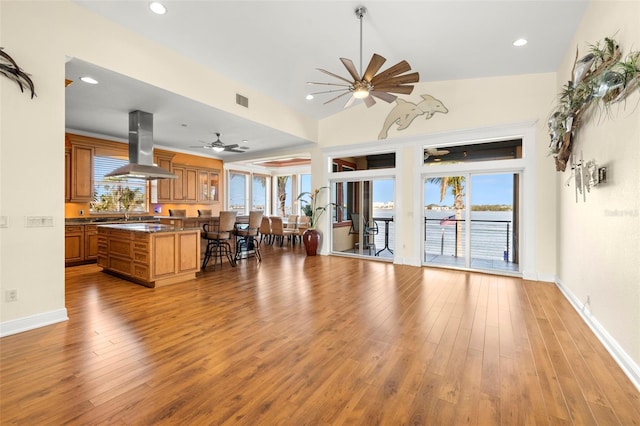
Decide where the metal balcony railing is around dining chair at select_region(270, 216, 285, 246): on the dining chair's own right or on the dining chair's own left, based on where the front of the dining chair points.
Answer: on the dining chair's own right

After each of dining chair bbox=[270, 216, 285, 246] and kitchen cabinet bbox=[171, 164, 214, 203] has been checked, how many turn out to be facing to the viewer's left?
0

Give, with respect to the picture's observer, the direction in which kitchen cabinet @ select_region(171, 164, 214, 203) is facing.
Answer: facing the viewer and to the right of the viewer

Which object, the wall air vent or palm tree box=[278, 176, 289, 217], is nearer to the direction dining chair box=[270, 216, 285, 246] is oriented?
the palm tree

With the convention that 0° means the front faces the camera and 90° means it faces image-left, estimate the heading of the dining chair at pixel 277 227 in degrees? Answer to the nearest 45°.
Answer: approximately 225°

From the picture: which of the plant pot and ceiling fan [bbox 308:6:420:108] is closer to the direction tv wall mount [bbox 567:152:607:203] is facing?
the ceiling fan

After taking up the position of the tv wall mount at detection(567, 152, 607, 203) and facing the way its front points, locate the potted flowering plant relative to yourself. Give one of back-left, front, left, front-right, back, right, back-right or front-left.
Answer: front-right

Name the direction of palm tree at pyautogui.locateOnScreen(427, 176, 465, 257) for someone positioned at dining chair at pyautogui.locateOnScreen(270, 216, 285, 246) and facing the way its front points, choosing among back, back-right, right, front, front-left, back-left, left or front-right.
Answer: right

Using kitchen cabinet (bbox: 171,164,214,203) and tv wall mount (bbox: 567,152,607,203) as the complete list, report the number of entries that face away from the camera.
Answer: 0

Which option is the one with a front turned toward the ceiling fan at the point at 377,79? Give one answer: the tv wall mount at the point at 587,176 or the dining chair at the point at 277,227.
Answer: the tv wall mount

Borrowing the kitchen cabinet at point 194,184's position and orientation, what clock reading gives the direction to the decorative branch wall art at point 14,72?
The decorative branch wall art is roughly at 2 o'clock from the kitchen cabinet.

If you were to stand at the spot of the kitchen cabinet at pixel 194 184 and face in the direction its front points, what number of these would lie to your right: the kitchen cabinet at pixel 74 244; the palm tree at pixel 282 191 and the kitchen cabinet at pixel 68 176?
2

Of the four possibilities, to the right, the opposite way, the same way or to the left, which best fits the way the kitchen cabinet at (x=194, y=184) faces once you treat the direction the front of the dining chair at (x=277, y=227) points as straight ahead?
to the right

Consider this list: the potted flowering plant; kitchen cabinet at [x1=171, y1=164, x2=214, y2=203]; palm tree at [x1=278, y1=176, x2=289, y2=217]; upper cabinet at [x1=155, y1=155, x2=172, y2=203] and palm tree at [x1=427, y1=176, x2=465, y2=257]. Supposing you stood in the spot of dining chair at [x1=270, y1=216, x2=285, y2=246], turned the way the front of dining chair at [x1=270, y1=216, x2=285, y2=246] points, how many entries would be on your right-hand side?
2

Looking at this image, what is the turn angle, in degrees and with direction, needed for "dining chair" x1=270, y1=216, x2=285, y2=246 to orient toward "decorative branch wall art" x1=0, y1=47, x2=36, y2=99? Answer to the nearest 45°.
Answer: approximately 180°

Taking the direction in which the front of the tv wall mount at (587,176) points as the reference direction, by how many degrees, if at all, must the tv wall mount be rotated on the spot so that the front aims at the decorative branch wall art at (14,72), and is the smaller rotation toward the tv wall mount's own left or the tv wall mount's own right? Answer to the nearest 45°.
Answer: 0° — it already faces it

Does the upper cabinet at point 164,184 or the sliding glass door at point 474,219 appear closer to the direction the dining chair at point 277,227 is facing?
the sliding glass door
